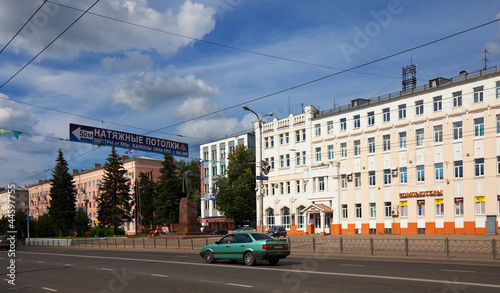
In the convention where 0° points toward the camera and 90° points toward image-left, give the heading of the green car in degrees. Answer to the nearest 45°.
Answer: approximately 135°
